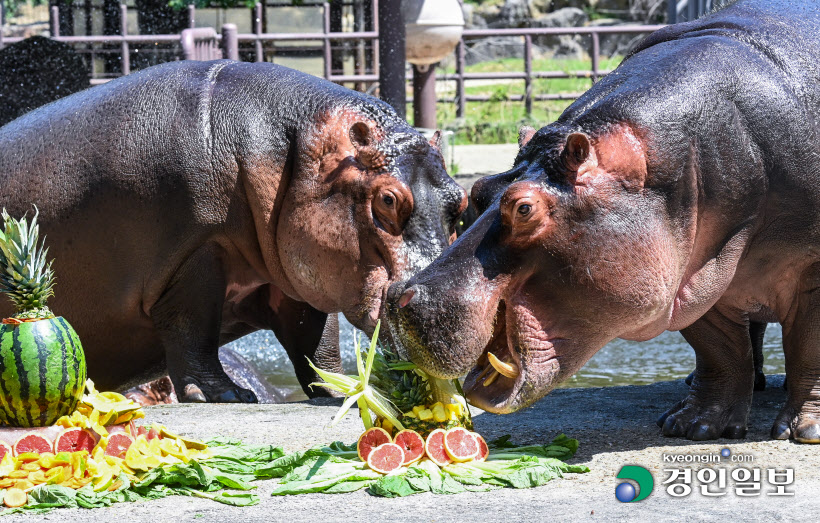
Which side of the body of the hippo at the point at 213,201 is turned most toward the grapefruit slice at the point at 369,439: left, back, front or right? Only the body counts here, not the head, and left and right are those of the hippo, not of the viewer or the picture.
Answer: front

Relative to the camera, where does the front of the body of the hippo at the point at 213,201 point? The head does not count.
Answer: to the viewer's right

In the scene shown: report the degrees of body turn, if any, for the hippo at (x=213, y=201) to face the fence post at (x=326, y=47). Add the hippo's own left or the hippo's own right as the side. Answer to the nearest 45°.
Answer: approximately 90° to the hippo's own left

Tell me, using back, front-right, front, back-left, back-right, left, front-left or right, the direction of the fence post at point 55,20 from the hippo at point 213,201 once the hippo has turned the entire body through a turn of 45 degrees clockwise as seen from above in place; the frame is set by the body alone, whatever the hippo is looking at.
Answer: back-left

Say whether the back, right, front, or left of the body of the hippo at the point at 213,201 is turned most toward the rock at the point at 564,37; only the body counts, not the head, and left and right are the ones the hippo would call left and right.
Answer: left

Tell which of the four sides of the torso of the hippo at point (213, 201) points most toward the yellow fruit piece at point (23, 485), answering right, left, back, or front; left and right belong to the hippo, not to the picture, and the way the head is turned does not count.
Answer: right

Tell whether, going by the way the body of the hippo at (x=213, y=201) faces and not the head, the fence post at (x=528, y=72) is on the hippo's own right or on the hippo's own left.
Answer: on the hippo's own left

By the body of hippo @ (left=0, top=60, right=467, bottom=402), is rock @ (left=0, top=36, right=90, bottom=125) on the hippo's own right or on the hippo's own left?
on the hippo's own left

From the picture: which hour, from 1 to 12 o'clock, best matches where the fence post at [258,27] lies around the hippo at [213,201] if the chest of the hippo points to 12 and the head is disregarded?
The fence post is roughly at 9 o'clock from the hippo.

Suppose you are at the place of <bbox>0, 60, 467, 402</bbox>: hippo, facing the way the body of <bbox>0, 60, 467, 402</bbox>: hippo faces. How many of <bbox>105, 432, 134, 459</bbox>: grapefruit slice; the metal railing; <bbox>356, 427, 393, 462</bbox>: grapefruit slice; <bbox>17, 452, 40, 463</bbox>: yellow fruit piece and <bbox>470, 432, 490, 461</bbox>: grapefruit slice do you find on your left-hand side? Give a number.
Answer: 1

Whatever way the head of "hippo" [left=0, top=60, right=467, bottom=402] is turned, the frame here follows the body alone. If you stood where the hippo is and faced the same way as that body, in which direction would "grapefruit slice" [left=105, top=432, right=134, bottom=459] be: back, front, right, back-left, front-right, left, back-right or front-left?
right

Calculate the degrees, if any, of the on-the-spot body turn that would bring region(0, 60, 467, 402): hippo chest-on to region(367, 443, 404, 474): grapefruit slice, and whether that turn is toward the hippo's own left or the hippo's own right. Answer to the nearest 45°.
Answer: approximately 90° to the hippo's own right
